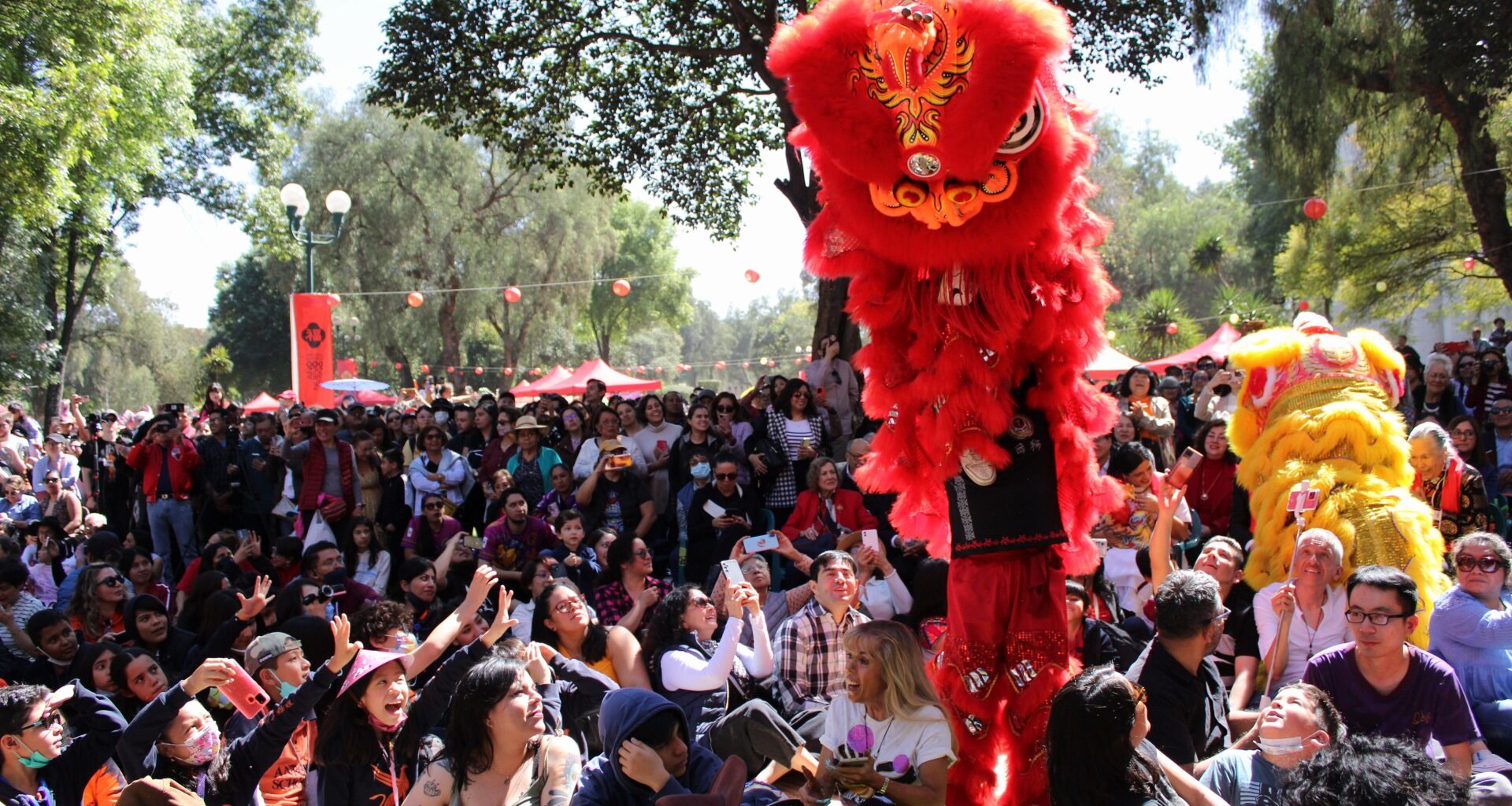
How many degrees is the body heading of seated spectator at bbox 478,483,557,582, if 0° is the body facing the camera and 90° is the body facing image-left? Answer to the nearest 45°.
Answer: approximately 0°

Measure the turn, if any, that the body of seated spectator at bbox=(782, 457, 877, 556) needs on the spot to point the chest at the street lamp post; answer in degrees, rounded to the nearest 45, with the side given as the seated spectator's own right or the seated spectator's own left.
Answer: approximately 135° to the seated spectator's own right

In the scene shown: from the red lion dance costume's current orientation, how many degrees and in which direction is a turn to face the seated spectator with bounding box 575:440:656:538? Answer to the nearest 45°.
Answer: approximately 135° to its right

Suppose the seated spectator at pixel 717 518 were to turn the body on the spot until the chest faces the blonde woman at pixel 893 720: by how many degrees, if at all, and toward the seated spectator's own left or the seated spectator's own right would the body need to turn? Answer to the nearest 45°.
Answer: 0° — they already face them

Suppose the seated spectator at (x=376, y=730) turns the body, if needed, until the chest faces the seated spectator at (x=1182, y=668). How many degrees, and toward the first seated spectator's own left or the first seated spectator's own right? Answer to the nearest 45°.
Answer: approximately 45° to the first seated spectator's own left

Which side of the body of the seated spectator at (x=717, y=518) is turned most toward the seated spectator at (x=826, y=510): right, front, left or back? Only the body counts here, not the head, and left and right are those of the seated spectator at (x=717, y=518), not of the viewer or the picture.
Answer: left
